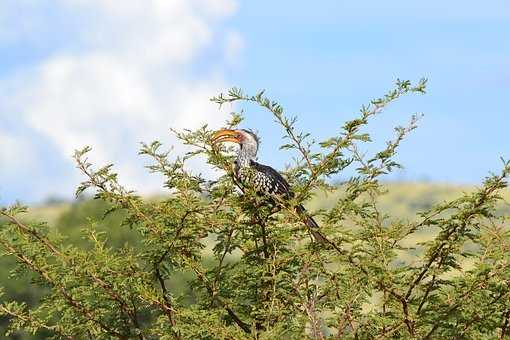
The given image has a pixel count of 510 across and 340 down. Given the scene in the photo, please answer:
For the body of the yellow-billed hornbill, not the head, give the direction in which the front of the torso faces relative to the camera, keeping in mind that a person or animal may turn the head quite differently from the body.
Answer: to the viewer's left
